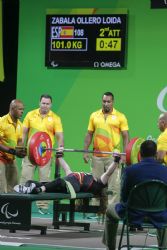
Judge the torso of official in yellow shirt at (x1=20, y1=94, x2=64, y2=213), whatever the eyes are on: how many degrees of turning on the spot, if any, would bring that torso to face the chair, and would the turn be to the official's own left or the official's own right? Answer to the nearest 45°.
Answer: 0° — they already face it

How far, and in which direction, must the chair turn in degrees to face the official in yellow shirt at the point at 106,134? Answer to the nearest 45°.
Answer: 0° — it already faces them

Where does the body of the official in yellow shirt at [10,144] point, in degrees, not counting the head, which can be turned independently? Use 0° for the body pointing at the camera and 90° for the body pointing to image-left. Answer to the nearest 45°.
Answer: approximately 315°

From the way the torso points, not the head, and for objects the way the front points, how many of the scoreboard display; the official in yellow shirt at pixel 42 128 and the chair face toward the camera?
2

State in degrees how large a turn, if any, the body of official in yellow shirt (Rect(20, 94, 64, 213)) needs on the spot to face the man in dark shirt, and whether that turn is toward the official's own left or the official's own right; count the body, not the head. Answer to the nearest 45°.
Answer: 0° — they already face them

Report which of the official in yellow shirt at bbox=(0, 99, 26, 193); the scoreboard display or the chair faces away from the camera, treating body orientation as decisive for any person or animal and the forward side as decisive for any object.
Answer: the chair

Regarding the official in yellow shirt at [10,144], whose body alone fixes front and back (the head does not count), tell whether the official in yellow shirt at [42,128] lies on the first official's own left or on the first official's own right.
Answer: on the first official's own left

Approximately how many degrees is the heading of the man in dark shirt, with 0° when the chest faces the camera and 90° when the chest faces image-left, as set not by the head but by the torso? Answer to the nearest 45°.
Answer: approximately 180°

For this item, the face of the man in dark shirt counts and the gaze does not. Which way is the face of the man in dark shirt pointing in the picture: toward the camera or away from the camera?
away from the camera

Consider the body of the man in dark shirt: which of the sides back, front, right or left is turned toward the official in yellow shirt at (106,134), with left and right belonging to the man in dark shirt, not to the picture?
front

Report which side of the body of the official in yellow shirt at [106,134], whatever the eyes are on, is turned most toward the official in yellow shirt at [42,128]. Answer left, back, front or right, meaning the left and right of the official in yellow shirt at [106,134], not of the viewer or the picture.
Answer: right

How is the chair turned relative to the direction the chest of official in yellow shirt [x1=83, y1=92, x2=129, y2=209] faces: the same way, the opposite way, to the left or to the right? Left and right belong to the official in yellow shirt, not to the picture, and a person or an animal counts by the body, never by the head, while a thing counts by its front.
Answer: the opposite way
